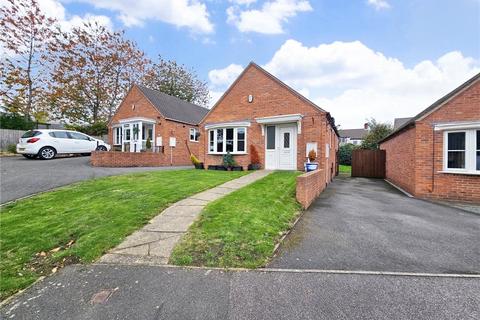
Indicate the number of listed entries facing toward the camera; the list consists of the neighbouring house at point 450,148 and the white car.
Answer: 1

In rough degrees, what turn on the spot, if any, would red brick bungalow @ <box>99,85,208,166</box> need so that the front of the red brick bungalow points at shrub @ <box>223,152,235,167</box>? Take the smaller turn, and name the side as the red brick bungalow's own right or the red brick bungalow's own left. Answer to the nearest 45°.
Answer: approximately 90° to the red brick bungalow's own left

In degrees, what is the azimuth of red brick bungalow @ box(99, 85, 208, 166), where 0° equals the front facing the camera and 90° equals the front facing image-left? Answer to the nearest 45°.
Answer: approximately 45°

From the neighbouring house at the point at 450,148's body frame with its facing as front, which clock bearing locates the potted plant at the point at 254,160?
The potted plant is roughly at 3 o'clock from the neighbouring house.

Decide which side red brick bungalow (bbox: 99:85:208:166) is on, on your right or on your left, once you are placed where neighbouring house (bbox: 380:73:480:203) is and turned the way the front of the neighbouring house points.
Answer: on your right

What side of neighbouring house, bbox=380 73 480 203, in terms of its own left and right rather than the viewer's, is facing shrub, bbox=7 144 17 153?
right
